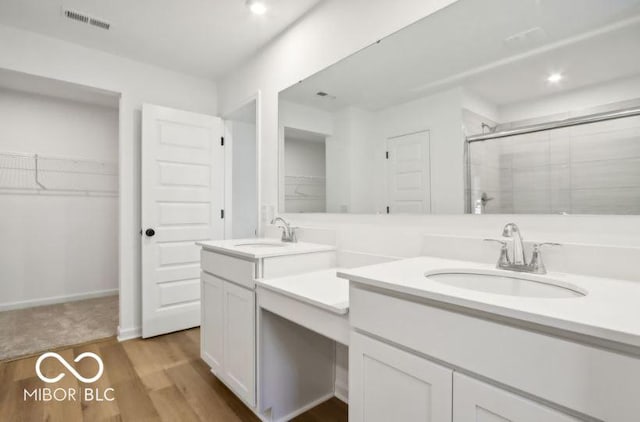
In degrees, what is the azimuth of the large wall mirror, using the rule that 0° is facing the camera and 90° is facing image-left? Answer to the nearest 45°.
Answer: approximately 45°

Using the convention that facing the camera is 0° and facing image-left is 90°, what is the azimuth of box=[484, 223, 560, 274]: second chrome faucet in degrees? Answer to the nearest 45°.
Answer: approximately 45°

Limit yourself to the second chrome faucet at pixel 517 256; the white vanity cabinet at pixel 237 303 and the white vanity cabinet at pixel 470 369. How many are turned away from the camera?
0

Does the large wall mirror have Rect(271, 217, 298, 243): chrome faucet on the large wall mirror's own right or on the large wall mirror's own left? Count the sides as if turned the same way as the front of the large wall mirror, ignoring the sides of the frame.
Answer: on the large wall mirror's own right

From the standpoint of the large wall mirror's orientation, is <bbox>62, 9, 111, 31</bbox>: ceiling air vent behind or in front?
in front

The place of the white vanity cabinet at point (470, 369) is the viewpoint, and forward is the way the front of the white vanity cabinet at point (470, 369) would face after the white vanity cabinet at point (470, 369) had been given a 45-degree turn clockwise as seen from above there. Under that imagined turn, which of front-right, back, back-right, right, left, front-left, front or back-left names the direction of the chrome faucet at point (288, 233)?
front-right

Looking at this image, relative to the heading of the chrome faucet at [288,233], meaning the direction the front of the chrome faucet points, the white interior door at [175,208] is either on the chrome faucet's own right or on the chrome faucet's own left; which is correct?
on the chrome faucet's own right

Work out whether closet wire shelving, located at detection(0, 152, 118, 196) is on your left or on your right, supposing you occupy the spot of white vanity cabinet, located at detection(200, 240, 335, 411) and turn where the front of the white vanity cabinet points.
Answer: on your right

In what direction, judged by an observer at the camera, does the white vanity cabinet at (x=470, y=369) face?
facing the viewer and to the left of the viewer
